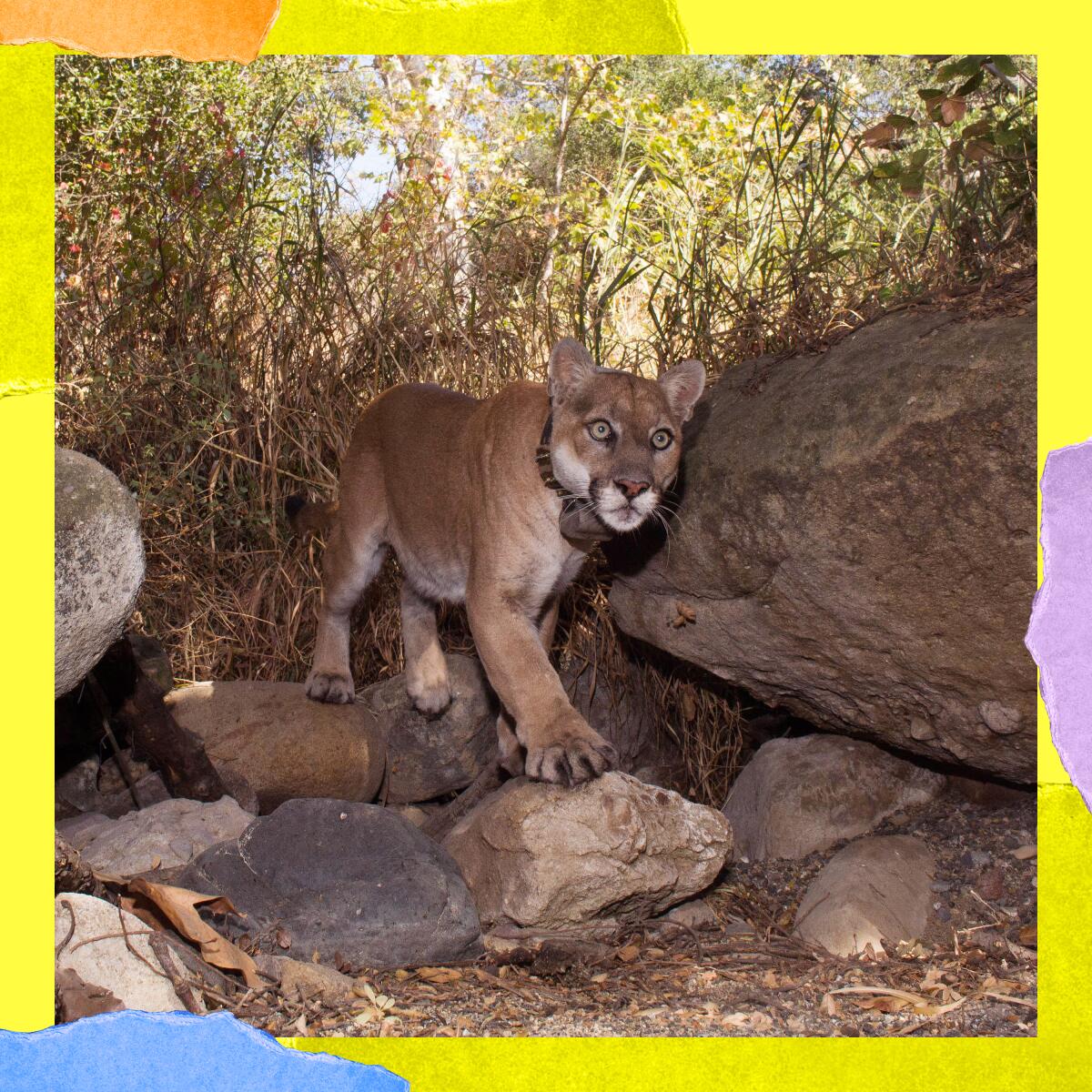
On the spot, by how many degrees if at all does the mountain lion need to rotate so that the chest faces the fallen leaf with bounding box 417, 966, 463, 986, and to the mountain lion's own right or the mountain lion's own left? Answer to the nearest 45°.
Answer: approximately 45° to the mountain lion's own right

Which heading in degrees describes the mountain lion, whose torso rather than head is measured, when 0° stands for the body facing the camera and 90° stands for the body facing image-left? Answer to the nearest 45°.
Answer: approximately 315°

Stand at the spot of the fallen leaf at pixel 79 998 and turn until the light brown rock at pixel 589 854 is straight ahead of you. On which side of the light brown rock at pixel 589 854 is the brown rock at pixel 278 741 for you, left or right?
left

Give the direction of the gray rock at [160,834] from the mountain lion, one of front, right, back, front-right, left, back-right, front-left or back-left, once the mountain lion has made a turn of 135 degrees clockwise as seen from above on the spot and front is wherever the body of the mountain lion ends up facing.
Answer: front

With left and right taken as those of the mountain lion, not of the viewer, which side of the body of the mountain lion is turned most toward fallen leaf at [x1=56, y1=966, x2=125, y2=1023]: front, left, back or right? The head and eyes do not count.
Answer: right

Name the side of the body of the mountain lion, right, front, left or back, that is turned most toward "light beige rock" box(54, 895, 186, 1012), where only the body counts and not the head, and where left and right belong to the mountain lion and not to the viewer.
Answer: right

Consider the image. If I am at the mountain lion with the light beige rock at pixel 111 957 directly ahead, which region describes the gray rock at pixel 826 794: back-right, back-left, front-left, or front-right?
back-left
